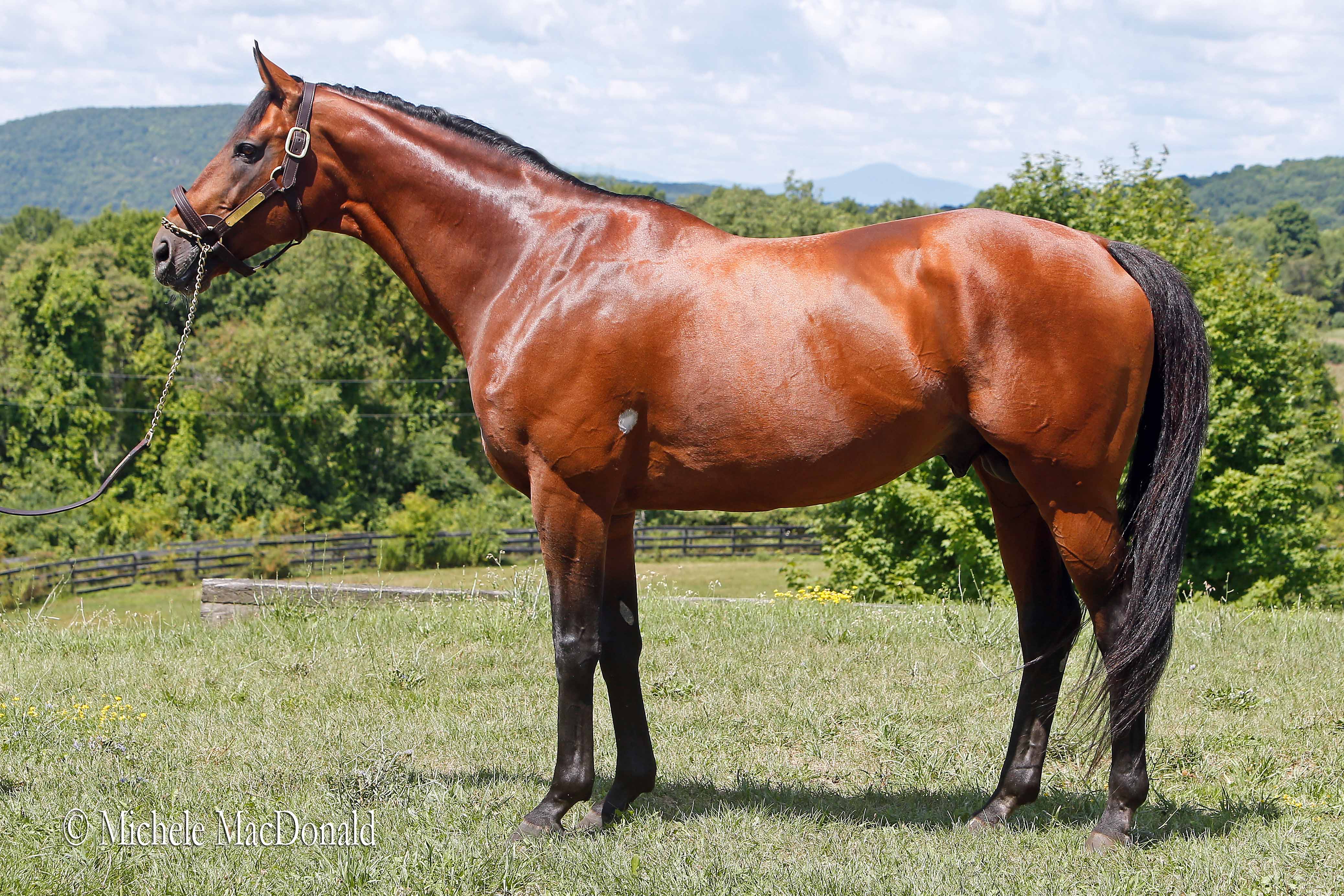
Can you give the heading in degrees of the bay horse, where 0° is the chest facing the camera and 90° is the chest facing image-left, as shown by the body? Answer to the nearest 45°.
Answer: approximately 90°

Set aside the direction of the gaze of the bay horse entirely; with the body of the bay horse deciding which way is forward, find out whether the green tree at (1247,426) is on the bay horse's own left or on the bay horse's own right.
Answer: on the bay horse's own right

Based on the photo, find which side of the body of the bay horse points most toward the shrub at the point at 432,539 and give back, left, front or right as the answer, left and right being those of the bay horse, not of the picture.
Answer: right
